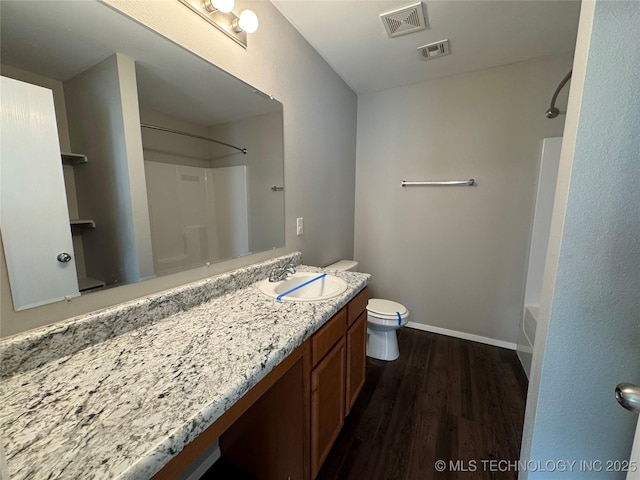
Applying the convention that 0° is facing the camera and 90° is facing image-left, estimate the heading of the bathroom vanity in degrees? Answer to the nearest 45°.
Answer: approximately 315°

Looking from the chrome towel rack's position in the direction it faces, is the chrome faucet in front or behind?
in front

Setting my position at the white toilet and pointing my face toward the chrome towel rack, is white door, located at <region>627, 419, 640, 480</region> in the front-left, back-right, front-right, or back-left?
back-right

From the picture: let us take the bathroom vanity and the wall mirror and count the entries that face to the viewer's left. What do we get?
0

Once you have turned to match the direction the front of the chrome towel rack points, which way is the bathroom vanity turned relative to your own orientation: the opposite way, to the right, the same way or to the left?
to the left

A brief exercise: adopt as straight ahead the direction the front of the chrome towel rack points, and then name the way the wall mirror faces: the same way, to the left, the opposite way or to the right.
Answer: to the left
